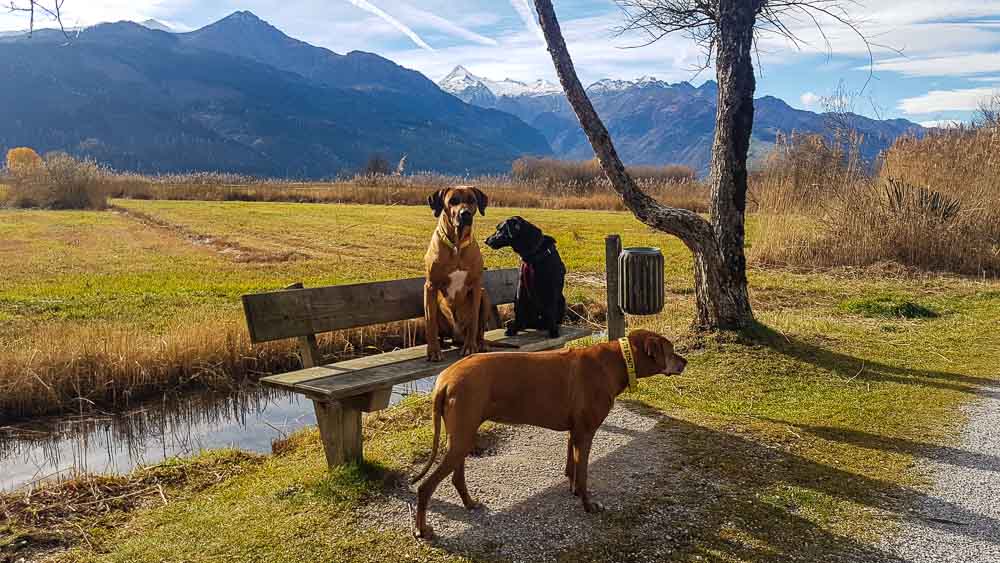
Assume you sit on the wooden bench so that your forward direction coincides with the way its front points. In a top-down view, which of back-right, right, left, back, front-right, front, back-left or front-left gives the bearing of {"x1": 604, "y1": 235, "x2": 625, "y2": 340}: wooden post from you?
left

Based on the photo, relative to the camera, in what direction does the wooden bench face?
facing the viewer and to the right of the viewer

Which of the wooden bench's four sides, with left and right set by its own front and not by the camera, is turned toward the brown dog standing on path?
front

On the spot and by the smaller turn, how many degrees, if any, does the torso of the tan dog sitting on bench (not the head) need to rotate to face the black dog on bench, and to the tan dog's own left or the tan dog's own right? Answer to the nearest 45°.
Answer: approximately 135° to the tan dog's own left

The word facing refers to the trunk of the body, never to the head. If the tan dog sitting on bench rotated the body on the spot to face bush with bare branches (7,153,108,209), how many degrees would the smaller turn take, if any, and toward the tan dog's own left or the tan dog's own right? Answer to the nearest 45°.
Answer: approximately 135° to the tan dog's own right

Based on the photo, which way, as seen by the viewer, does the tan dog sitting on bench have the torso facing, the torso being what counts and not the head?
toward the camera
